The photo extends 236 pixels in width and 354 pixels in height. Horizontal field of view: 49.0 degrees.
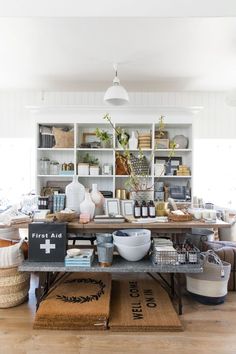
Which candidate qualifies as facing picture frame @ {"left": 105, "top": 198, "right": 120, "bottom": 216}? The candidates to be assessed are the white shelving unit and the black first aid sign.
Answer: the white shelving unit

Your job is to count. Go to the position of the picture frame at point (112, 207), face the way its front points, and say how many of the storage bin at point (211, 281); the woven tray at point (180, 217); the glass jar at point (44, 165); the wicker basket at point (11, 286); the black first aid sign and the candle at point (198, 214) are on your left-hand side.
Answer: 3

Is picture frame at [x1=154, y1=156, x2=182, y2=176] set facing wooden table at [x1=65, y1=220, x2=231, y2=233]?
yes

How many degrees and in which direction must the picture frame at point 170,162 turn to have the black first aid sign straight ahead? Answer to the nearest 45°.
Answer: approximately 45° to its right

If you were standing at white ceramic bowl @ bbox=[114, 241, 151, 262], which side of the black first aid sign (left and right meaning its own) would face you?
left
